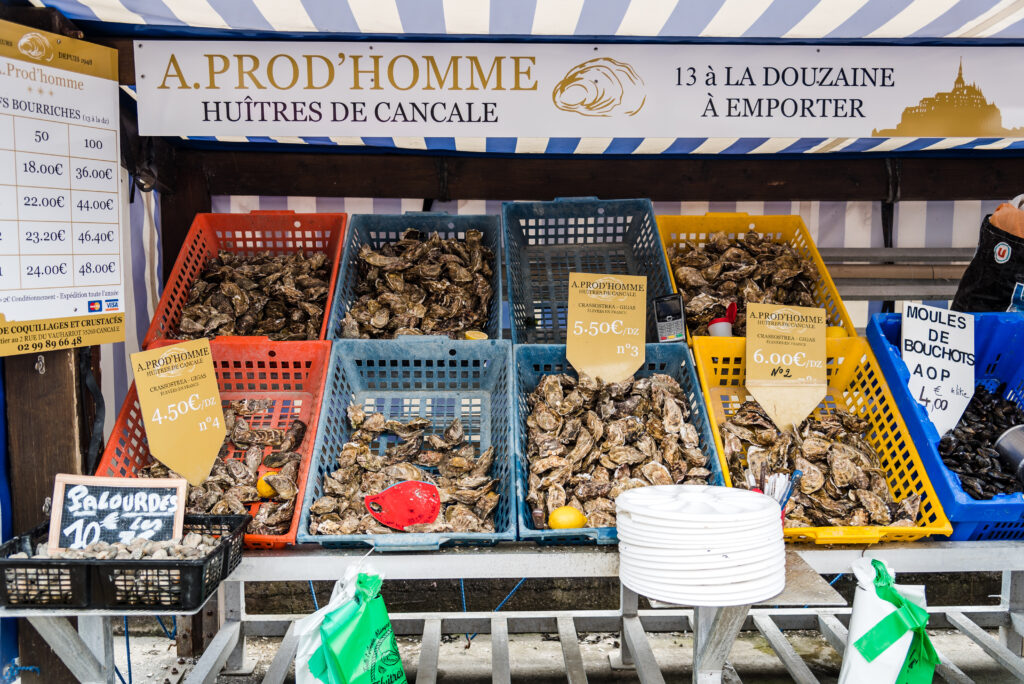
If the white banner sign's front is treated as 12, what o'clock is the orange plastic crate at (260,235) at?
The orange plastic crate is roughly at 4 o'clock from the white banner sign.

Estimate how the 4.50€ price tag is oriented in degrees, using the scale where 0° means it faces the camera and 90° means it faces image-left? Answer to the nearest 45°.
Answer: approximately 0°

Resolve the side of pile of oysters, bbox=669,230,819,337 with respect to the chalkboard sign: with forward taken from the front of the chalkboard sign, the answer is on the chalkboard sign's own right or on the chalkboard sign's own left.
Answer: on the chalkboard sign's own left

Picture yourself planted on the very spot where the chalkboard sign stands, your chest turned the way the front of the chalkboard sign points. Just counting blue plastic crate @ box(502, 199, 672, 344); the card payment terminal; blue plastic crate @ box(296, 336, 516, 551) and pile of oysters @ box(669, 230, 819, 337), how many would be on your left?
4

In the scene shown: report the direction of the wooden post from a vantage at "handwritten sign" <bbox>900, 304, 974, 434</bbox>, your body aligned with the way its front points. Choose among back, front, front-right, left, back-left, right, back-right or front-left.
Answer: front-right

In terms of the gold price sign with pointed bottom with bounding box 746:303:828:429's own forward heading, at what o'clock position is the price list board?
The price list board is roughly at 2 o'clock from the gold price sign with pointed bottom.

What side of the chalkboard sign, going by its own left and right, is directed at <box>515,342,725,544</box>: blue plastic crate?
left

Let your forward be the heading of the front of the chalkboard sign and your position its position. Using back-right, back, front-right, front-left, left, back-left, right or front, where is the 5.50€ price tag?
left
